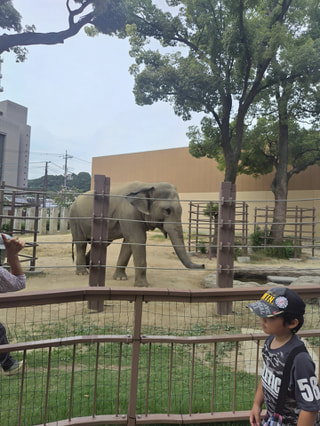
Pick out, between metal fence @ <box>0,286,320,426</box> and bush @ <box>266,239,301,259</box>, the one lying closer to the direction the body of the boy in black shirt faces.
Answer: the metal fence

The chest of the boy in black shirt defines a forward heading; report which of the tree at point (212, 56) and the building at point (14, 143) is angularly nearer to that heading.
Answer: the building

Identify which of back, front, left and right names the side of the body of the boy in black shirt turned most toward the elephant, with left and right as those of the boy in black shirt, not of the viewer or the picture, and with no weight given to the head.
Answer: right

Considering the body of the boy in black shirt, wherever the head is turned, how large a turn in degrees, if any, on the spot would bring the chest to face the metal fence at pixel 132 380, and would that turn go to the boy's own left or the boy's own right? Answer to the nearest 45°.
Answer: approximately 90° to the boy's own right

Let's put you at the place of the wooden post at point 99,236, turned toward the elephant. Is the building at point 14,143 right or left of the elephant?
left

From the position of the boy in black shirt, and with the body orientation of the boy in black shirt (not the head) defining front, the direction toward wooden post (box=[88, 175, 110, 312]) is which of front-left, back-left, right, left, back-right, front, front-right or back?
right

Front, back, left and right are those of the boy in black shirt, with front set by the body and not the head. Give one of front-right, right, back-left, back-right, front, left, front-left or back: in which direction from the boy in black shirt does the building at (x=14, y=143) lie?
right

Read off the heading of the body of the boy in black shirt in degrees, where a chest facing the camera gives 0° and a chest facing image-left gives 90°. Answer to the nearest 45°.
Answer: approximately 45°

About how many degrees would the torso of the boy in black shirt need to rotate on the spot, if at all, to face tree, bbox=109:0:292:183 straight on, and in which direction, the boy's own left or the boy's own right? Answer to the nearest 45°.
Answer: approximately 135° to the boy's own right

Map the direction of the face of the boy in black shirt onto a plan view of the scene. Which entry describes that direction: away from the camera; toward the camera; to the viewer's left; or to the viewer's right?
to the viewer's left

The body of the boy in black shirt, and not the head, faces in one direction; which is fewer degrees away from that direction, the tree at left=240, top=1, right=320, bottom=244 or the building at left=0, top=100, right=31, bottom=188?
the building

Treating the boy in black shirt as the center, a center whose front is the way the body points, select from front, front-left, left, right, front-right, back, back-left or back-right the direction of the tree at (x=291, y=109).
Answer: back-right
